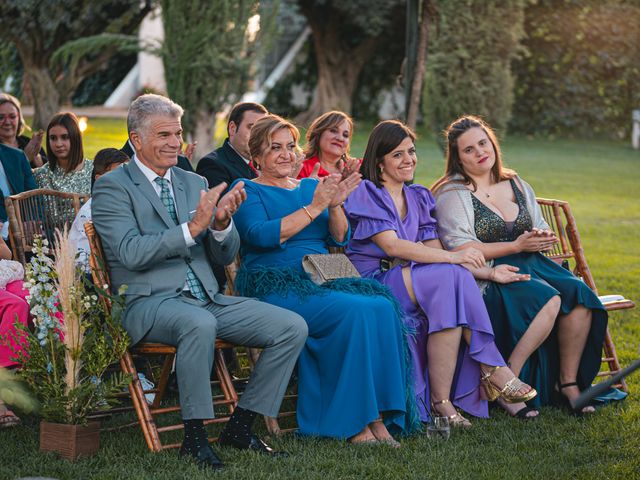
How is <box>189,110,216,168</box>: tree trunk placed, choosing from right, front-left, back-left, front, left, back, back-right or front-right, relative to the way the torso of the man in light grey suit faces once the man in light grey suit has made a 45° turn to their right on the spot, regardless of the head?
back

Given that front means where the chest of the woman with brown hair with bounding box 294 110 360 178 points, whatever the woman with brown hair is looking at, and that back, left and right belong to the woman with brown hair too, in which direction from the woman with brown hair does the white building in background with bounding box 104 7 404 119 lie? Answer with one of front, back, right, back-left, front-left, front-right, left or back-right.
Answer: back-left

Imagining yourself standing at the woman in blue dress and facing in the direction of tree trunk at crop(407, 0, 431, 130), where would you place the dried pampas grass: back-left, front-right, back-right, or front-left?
back-left

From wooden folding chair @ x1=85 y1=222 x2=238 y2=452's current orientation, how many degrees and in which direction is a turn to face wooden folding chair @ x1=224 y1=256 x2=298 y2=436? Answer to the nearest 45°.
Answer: approximately 90° to its left

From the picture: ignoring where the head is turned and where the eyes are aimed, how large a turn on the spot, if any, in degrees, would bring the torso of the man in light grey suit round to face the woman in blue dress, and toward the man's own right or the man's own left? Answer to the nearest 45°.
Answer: approximately 45° to the man's own left

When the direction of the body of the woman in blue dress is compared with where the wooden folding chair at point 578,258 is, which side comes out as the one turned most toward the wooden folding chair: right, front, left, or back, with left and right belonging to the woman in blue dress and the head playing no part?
left

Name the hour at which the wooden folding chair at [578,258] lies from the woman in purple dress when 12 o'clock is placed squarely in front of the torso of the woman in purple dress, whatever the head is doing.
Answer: The wooden folding chair is roughly at 9 o'clock from the woman in purple dress.
